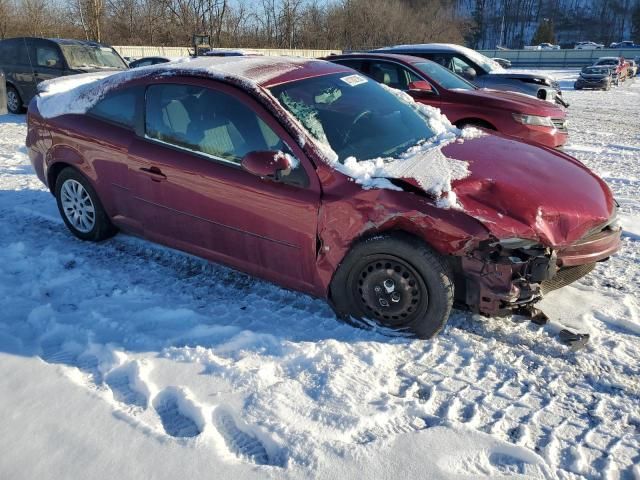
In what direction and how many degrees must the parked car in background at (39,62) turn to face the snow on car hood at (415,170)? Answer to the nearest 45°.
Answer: approximately 45° to its right

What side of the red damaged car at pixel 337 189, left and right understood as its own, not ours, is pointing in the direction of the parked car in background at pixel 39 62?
back

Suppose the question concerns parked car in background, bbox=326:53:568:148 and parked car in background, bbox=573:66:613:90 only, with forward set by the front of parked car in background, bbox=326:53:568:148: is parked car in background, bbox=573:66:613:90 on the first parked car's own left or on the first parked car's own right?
on the first parked car's own left

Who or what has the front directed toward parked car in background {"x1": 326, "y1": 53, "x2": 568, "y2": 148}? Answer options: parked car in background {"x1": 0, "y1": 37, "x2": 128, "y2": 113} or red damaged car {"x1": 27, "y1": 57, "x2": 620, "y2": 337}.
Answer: parked car in background {"x1": 0, "y1": 37, "x2": 128, "y2": 113}

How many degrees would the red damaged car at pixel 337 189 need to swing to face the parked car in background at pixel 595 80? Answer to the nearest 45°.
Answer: approximately 90° to its left

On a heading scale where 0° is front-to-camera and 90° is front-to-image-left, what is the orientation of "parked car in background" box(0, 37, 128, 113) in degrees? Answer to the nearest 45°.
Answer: approximately 315°

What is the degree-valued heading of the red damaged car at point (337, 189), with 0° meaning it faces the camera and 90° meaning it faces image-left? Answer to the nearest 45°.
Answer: approximately 315°
